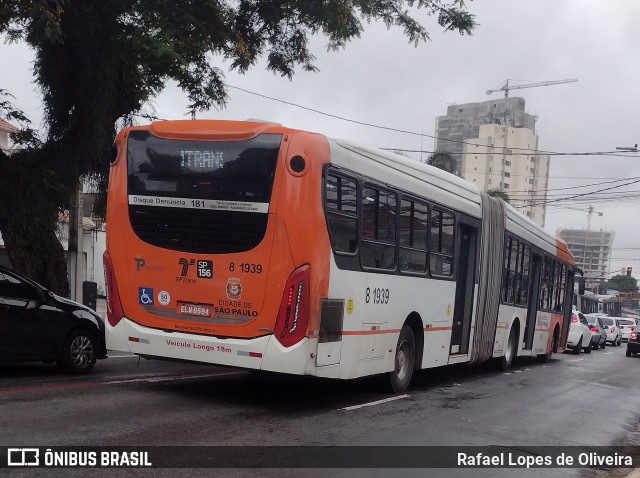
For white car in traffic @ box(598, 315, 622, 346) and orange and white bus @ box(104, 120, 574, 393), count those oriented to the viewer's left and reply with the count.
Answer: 0

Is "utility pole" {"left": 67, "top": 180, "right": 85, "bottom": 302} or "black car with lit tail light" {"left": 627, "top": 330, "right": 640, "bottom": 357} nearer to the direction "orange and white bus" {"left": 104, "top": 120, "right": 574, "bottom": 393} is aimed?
the black car with lit tail light

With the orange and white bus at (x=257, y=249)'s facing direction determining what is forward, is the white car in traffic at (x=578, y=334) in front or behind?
in front

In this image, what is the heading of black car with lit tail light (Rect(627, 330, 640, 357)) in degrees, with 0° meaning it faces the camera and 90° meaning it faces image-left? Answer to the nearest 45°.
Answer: approximately 180°

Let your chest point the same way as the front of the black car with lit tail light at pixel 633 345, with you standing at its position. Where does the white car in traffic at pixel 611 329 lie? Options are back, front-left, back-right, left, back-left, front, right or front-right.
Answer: front

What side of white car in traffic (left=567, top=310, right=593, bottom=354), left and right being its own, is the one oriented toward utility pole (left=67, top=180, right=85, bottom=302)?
back

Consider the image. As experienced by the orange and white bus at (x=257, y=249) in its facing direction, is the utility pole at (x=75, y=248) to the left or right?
on its left
